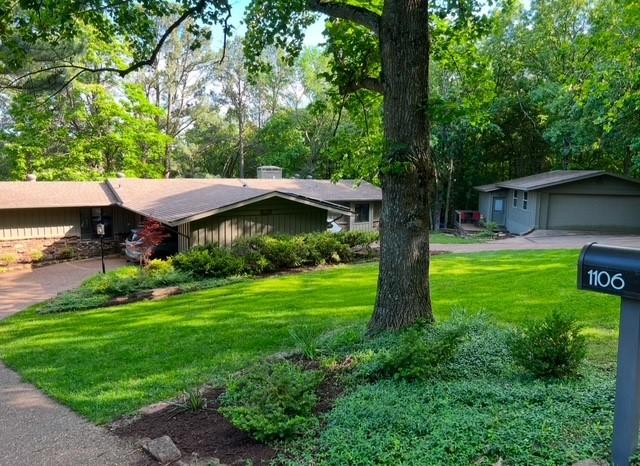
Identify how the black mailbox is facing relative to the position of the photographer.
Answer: facing to the left of the viewer

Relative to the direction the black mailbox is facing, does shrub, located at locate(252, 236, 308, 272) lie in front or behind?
in front

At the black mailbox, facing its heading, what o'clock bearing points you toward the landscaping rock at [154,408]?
The landscaping rock is roughly at 12 o'clock from the black mailbox.

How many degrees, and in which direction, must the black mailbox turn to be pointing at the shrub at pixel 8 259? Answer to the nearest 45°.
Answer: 0° — it already faces it

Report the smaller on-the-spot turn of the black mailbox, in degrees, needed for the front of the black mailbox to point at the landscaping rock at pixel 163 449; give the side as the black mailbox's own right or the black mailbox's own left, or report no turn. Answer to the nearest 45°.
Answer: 0° — it already faces it

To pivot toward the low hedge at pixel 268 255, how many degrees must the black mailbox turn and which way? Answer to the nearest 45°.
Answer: approximately 45° to its right

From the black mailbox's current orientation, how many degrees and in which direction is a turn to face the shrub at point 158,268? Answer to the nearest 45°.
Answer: approximately 45° to its right

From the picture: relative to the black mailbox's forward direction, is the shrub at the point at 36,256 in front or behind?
in front

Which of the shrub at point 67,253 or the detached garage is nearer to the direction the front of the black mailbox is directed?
the shrub

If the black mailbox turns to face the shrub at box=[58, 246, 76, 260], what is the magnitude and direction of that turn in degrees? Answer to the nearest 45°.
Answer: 0° — it already faces it

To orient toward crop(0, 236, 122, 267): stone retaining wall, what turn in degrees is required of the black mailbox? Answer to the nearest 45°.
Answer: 0° — it already faces it

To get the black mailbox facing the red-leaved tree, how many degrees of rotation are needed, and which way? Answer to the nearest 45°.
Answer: approximately 45° to its right
